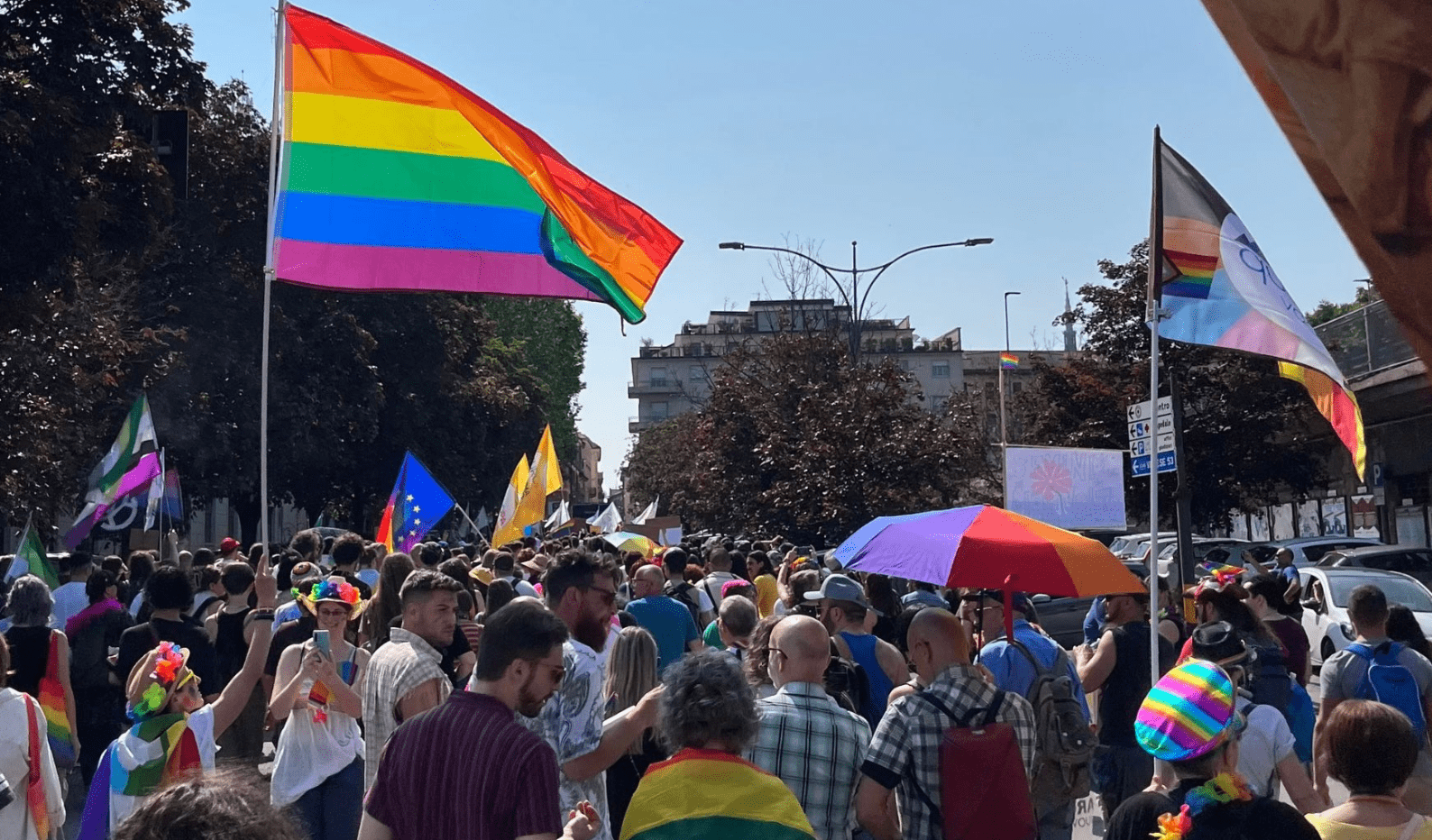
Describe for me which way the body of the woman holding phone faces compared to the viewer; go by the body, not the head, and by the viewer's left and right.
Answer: facing the viewer

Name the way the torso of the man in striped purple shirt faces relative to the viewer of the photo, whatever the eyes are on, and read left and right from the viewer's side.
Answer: facing away from the viewer and to the right of the viewer

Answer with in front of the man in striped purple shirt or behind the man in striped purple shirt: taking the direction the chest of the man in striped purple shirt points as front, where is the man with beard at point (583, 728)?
in front

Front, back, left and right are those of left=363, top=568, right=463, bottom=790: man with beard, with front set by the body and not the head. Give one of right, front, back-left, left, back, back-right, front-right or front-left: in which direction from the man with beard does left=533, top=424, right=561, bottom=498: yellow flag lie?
left

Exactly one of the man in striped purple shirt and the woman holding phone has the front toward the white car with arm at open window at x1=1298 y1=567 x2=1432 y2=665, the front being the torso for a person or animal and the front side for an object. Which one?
the man in striped purple shirt

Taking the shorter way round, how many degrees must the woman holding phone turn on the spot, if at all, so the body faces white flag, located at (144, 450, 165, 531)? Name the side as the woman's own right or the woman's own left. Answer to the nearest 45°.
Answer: approximately 180°

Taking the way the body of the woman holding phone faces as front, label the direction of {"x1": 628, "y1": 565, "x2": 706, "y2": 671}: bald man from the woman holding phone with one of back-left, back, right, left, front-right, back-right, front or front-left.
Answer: back-left
